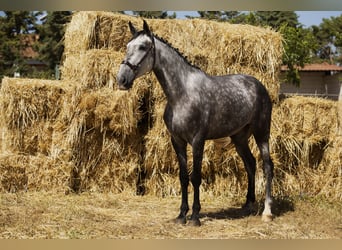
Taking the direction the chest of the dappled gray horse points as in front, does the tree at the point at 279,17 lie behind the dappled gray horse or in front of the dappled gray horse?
behind

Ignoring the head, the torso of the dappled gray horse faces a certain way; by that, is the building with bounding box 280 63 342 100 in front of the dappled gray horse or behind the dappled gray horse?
behind

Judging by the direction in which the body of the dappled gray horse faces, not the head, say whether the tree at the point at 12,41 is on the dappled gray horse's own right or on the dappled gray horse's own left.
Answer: on the dappled gray horse's own right

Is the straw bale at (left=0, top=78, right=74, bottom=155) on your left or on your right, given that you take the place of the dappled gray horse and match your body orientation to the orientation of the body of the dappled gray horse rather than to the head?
on your right

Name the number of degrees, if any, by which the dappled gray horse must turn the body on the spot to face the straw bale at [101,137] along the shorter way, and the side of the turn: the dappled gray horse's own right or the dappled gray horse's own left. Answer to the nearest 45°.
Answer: approximately 90° to the dappled gray horse's own right

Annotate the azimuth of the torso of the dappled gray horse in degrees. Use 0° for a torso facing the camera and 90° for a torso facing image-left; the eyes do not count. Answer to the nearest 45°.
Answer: approximately 45°

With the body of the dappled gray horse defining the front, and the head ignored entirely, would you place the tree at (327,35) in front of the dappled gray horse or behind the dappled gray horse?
behind

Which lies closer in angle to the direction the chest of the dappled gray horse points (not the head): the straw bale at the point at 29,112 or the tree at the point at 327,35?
the straw bale

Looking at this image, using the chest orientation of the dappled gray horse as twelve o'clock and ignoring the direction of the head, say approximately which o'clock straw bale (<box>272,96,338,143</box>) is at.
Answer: The straw bale is roughly at 6 o'clock from the dappled gray horse.
